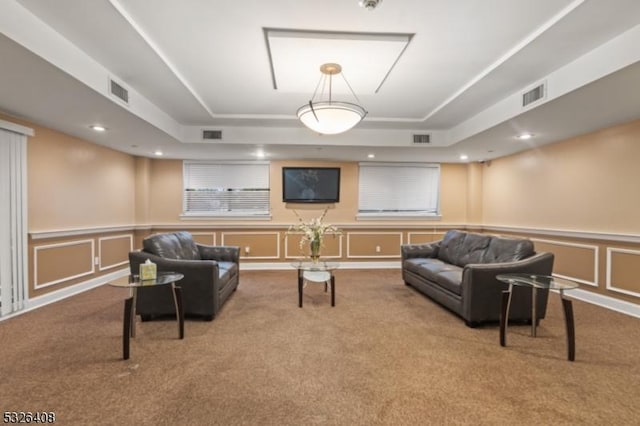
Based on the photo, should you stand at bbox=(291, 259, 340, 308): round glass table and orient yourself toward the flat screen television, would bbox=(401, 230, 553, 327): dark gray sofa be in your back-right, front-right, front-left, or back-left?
back-right

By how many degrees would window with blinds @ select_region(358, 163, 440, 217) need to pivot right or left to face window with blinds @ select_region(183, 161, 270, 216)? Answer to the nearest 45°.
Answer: approximately 90° to its right

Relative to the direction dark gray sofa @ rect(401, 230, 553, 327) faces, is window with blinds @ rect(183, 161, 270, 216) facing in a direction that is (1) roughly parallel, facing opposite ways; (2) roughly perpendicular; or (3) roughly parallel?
roughly perpendicular

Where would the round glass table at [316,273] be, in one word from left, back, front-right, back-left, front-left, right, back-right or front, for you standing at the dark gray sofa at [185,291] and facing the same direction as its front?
front-left

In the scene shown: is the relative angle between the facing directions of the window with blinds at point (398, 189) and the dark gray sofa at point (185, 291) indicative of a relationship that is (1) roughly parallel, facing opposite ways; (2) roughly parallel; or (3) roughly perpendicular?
roughly perpendicular

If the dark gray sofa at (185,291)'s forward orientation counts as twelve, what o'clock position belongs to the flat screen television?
The flat screen television is roughly at 9 o'clock from the dark gray sofa.

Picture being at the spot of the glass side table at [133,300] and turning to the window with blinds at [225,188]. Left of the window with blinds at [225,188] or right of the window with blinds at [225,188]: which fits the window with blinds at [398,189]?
right

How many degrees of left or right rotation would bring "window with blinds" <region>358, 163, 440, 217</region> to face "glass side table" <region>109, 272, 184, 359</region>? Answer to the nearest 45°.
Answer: approximately 45° to its right

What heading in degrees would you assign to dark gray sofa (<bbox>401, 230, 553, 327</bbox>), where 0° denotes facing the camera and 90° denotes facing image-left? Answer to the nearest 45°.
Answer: approximately 45°

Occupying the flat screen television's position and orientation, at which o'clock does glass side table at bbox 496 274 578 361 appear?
The glass side table is roughly at 11 o'clock from the flat screen television.
